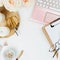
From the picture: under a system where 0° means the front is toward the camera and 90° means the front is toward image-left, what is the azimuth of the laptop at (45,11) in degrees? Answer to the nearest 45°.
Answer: approximately 0°
